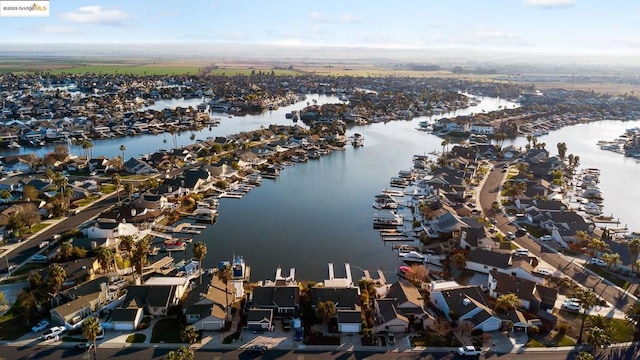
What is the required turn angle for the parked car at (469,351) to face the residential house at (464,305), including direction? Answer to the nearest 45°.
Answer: approximately 90° to its right

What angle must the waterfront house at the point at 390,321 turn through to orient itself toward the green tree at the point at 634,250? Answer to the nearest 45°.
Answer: approximately 135° to its left

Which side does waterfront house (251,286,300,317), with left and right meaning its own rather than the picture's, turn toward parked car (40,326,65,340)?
right

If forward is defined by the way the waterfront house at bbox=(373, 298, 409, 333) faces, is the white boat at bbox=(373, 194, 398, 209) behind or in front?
behind

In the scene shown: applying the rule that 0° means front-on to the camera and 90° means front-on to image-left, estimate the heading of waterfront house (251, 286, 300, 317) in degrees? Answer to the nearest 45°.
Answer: approximately 0°
